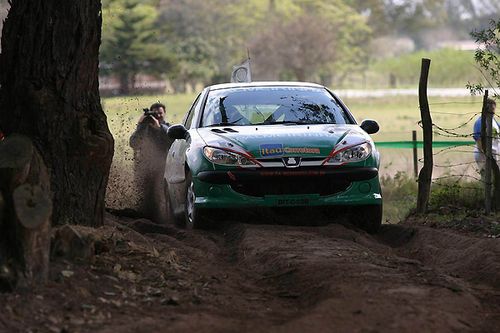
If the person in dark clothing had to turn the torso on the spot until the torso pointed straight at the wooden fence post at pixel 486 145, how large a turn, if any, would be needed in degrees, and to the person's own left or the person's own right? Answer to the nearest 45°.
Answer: approximately 45° to the person's own left

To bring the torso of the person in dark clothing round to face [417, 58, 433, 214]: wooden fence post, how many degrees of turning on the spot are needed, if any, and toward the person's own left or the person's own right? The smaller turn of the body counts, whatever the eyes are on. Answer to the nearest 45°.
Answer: approximately 45° to the person's own left

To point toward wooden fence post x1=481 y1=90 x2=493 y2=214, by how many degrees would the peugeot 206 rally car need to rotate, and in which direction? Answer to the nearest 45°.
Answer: approximately 135° to its left

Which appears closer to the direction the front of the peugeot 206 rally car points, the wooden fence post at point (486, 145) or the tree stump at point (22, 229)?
the tree stump
